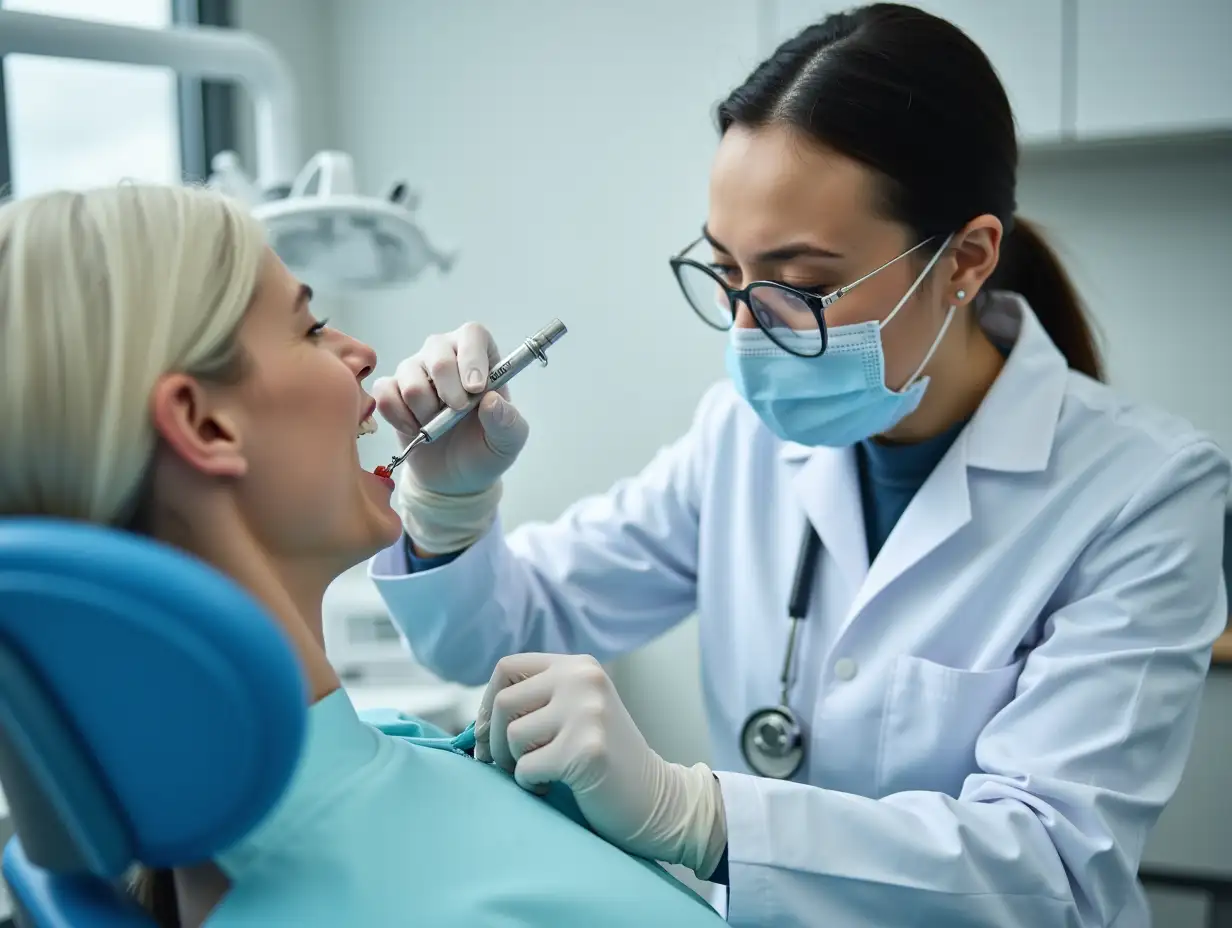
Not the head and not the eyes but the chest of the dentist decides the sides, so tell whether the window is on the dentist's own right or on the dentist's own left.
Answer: on the dentist's own right

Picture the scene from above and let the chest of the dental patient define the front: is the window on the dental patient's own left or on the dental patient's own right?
on the dental patient's own left

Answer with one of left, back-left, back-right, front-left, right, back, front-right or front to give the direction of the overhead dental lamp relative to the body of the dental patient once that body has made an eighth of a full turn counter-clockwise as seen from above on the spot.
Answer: front-left

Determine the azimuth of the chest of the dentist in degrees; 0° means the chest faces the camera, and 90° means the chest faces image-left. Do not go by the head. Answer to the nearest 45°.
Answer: approximately 45°

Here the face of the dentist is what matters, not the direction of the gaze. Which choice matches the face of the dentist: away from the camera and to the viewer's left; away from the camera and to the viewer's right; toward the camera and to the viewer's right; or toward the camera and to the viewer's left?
toward the camera and to the viewer's left

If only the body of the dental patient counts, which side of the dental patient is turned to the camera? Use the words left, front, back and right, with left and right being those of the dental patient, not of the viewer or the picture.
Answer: right

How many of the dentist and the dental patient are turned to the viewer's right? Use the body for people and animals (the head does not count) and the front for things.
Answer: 1
